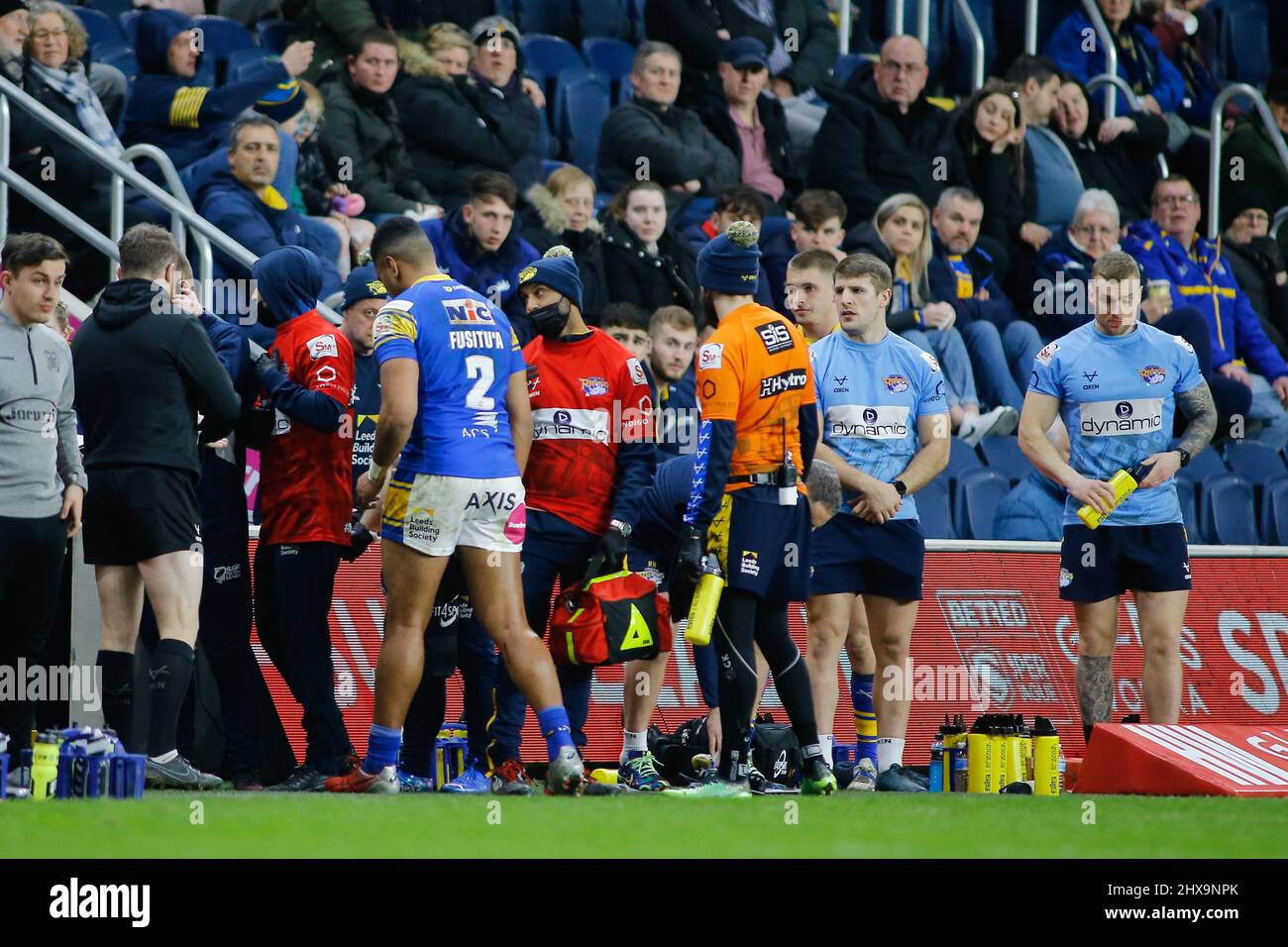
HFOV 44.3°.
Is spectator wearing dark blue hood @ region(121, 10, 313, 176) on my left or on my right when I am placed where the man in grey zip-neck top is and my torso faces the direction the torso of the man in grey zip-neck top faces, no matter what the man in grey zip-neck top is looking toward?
on my left

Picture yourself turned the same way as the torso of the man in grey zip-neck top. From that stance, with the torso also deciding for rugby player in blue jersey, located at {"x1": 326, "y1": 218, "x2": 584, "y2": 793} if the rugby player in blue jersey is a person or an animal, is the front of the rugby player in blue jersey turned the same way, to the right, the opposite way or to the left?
the opposite way

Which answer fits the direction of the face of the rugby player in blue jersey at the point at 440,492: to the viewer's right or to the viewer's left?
to the viewer's left

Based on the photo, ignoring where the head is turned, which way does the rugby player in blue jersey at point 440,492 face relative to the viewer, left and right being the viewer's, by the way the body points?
facing away from the viewer and to the left of the viewer

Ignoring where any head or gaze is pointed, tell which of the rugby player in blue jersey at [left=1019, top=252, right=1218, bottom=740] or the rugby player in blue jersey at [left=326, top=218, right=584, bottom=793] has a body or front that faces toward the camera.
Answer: the rugby player in blue jersey at [left=1019, top=252, right=1218, bottom=740]

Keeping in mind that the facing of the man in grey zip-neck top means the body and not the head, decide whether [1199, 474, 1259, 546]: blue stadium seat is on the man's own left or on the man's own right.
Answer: on the man's own left

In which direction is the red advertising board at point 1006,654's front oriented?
toward the camera

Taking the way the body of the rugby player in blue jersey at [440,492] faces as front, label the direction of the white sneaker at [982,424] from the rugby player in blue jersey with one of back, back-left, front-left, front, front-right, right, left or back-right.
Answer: right

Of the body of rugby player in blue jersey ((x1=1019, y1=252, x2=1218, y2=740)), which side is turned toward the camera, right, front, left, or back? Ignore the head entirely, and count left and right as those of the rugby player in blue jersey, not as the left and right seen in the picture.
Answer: front

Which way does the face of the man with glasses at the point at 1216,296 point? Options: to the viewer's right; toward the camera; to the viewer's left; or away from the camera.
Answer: toward the camera

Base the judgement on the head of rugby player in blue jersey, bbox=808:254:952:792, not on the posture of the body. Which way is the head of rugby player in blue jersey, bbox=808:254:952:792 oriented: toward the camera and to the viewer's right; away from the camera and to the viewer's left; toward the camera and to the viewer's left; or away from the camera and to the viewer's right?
toward the camera and to the viewer's left

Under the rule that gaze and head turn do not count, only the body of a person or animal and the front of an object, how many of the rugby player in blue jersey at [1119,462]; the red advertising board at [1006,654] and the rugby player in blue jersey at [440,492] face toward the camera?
2

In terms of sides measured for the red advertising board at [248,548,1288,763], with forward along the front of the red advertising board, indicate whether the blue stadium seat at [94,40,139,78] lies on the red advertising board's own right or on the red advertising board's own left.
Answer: on the red advertising board's own right

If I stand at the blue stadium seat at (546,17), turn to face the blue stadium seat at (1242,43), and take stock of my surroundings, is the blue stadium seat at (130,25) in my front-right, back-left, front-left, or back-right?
back-right

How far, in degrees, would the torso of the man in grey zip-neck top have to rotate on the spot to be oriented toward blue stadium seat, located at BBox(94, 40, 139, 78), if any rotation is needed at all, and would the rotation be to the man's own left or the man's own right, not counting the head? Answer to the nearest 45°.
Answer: approximately 135° to the man's own left

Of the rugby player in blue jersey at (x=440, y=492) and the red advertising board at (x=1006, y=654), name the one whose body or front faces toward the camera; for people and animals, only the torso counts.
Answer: the red advertising board

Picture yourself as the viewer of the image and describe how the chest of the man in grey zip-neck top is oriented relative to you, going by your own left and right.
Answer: facing the viewer and to the right of the viewer
